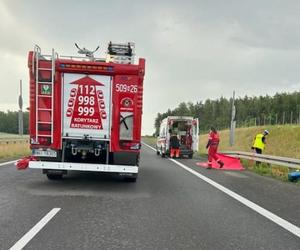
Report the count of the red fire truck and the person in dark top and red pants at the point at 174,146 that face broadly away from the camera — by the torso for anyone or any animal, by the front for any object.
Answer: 2

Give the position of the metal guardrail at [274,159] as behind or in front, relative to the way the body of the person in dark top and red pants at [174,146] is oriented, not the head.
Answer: behind

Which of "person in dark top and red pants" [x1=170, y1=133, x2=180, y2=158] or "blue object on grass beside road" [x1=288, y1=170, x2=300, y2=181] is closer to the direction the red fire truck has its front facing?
the person in dark top and red pants

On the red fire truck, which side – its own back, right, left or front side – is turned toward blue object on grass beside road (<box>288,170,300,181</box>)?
right

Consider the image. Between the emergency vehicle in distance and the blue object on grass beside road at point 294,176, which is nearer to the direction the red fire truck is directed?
the emergency vehicle in distance

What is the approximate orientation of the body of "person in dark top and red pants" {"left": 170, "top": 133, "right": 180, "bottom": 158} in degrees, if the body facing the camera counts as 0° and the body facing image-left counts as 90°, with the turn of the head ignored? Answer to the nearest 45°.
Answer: approximately 180°

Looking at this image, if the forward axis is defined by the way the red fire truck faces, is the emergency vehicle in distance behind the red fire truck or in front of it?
in front

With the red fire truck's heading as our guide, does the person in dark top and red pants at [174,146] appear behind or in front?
in front

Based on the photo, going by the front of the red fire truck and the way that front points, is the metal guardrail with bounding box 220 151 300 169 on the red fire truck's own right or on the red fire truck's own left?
on the red fire truck's own right

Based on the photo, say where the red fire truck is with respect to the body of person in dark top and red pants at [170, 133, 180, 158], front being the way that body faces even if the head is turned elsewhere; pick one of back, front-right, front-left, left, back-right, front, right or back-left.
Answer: back

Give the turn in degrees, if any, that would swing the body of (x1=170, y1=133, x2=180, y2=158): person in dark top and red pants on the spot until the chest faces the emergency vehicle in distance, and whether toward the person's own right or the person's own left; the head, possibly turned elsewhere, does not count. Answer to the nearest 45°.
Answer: approximately 45° to the person's own right

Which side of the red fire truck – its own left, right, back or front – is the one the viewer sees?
back
